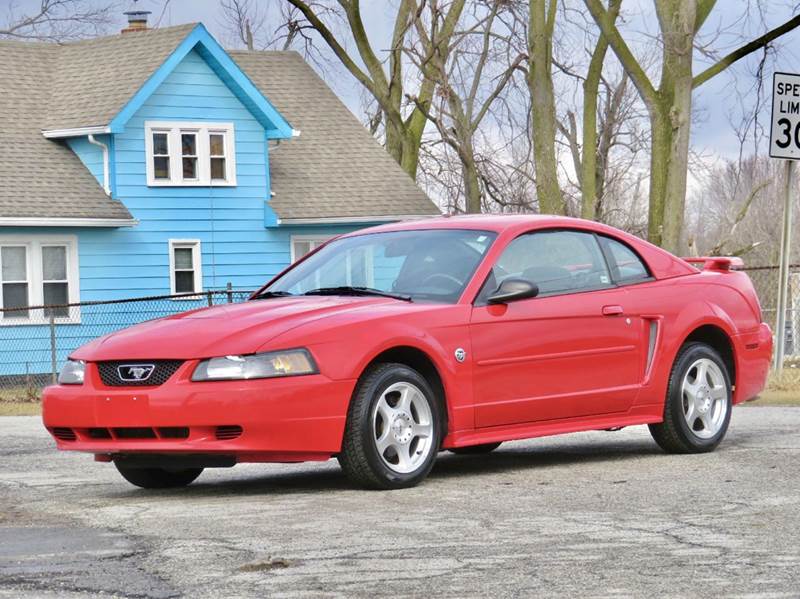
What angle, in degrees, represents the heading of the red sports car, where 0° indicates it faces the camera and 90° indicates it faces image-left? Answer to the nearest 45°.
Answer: approximately 45°

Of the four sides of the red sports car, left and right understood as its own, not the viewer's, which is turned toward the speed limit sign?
back

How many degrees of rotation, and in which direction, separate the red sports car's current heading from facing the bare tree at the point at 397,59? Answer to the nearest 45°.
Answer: approximately 135° to its right
